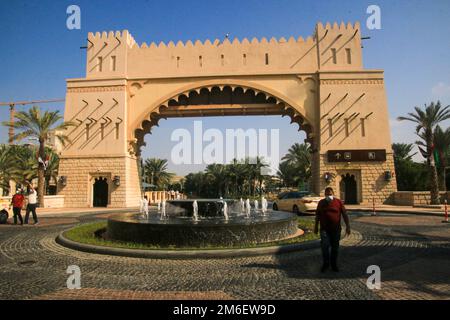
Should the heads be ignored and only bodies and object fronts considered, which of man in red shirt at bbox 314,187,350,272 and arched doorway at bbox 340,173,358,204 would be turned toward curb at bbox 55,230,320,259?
the arched doorway

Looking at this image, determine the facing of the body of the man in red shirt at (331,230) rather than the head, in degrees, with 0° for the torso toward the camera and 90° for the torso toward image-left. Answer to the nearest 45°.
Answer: approximately 0°

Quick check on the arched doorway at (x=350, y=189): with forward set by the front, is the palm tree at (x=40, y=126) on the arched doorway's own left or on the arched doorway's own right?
on the arched doorway's own right

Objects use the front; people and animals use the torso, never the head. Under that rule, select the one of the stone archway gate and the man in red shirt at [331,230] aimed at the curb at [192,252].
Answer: the stone archway gate

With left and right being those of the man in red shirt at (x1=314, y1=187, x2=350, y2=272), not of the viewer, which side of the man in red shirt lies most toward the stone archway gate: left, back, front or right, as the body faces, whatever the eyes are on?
back

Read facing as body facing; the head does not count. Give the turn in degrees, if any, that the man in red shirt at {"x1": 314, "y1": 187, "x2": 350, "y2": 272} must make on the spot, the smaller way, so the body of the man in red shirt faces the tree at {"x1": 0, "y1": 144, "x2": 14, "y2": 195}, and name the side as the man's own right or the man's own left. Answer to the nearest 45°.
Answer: approximately 135° to the man's own right
